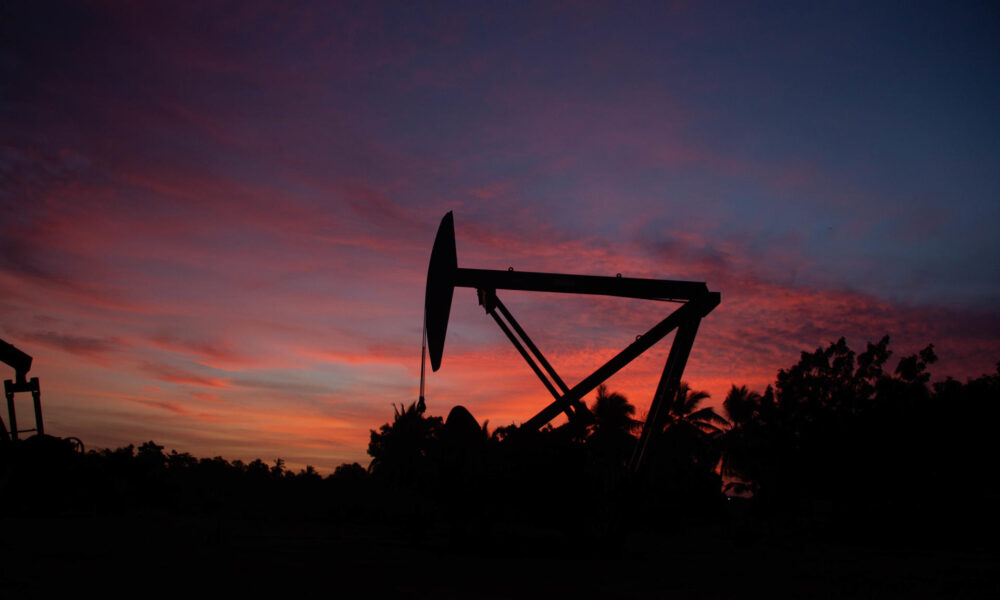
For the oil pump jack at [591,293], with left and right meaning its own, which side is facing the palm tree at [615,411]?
right

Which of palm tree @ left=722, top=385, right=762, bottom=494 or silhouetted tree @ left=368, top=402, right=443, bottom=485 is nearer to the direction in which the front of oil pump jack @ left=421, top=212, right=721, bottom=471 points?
the silhouetted tree

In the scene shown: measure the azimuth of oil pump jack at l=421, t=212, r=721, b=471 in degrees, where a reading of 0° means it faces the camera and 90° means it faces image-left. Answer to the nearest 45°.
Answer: approximately 90°

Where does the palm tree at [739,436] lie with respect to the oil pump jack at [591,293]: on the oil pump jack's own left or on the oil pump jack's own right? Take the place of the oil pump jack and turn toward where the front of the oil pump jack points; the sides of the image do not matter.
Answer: on the oil pump jack's own right
